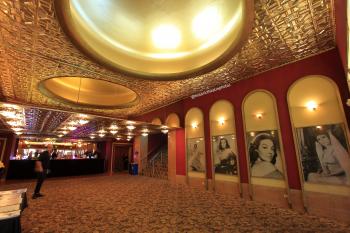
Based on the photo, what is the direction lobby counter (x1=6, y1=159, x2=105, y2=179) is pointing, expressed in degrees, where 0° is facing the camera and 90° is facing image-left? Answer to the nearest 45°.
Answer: approximately 0°

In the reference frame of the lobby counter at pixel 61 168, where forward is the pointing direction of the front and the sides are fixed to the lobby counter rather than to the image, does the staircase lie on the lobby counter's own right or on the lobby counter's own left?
on the lobby counter's own left

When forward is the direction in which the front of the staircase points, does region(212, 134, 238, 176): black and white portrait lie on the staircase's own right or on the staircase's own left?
on the staircase's own left
